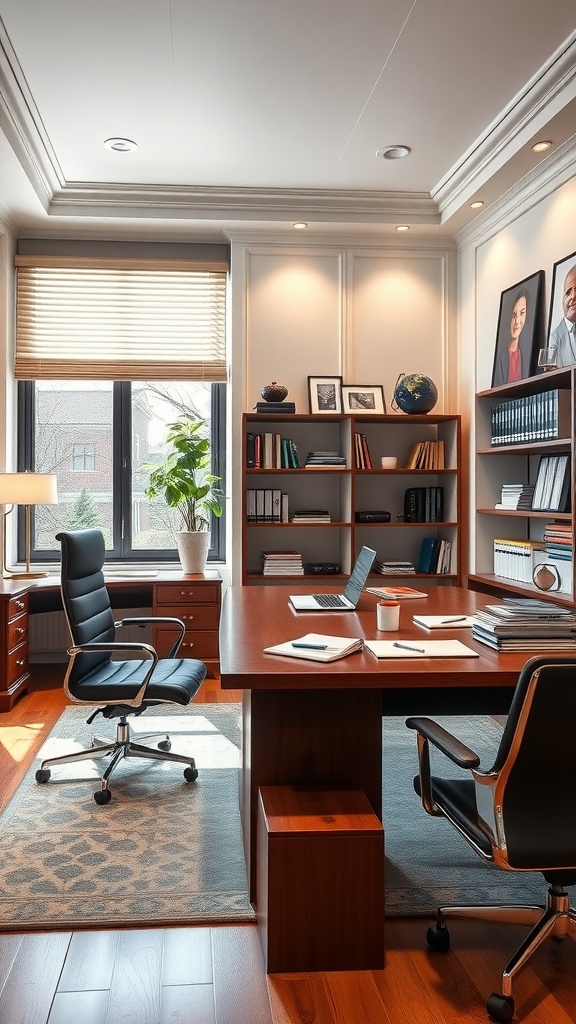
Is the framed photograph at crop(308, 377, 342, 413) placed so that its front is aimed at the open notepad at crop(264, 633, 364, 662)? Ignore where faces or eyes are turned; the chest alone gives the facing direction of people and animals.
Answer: yes

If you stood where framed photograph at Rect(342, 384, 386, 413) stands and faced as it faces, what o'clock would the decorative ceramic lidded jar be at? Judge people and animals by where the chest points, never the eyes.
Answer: The decorative ceramic lidded jar is roughly at 2 o'clock from the framed photograph.

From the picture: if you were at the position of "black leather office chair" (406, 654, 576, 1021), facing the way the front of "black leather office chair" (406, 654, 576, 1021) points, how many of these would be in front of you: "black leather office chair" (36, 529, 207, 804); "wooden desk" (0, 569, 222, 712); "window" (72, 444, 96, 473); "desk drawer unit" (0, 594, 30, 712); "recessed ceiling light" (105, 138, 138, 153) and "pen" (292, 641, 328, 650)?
6

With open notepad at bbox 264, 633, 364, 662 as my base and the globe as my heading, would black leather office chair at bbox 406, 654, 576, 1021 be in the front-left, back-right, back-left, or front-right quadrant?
back-right

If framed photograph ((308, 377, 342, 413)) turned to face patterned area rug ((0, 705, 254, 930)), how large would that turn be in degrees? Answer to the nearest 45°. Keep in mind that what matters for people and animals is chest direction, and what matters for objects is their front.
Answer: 0° — it already faces it

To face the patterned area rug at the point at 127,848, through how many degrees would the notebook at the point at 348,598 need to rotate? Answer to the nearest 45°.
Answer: approximately 45° to its left

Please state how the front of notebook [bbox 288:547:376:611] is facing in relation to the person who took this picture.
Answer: facing to the left of the viewer

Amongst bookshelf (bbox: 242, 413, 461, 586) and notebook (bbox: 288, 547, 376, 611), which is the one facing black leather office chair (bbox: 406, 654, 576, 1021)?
the bookshelf

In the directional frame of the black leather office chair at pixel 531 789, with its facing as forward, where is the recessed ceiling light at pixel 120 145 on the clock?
The recessed ceiling light is roughly at 12 o'clock from the black leather office chair.

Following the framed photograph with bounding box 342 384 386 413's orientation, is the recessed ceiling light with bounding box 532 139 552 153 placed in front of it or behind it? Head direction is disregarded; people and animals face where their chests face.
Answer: in front

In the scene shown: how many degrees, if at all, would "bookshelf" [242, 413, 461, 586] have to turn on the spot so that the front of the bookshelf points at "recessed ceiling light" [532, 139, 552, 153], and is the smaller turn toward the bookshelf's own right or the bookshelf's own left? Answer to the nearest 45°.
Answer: approximately 45° to the bookshelf's own left

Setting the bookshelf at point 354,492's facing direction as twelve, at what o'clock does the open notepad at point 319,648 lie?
The open notepad is roughly at 12 o'clock from the bookshelf.

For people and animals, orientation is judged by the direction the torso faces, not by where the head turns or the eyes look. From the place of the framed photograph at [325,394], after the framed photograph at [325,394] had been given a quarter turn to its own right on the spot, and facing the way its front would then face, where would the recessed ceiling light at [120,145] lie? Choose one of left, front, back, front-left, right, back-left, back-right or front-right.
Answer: front-left

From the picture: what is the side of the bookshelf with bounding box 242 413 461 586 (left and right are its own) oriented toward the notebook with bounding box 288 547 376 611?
front
